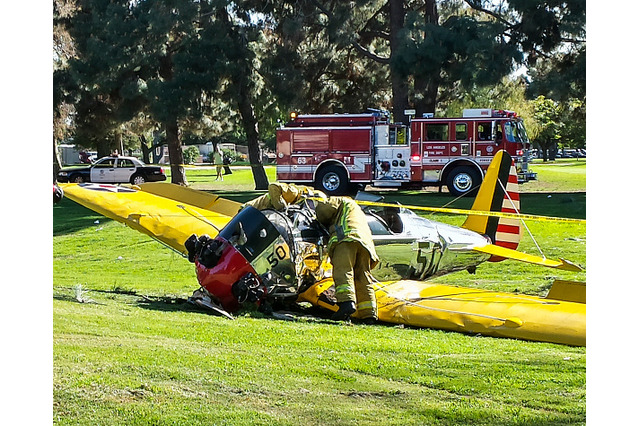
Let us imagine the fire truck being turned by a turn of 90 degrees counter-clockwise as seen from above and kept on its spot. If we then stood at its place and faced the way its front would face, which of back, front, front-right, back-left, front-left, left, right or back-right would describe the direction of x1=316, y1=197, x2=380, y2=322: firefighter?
back

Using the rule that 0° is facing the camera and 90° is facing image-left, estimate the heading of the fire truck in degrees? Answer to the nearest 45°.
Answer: approximately 270°

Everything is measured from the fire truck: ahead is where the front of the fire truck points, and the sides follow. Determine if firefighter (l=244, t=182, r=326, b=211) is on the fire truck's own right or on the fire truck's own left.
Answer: on the fire truck's own right

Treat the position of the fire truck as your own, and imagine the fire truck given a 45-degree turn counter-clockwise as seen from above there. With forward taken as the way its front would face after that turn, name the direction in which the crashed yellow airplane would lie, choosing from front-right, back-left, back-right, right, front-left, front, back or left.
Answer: back-right
